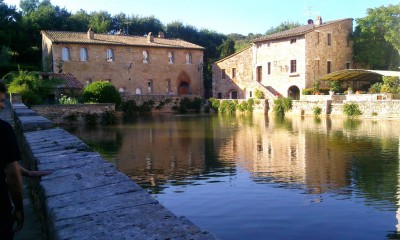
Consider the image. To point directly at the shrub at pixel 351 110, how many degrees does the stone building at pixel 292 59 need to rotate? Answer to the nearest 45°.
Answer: approximately 45° to its left

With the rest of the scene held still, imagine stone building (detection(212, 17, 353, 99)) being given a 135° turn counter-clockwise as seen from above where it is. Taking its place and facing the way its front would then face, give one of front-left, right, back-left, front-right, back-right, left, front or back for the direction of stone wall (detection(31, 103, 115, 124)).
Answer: back-right

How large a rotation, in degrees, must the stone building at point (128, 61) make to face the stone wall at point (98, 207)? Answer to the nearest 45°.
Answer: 0° — it already faces it

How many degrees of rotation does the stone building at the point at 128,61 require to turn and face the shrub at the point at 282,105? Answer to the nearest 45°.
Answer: approximately 45° to its left

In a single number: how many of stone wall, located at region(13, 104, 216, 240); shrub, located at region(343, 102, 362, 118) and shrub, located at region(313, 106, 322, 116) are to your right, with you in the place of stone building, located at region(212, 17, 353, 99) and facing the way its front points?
0

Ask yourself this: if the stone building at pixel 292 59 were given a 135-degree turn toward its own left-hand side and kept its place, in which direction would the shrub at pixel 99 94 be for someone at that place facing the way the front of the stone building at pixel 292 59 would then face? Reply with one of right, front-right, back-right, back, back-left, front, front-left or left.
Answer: back-right

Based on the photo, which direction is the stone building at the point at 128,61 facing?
toward the camera

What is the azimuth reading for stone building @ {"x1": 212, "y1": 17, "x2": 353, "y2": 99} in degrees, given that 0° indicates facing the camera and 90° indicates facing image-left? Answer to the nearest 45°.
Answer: approximately 45°

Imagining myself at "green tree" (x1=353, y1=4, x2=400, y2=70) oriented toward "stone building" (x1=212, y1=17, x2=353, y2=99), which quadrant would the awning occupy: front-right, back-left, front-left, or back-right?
front-left

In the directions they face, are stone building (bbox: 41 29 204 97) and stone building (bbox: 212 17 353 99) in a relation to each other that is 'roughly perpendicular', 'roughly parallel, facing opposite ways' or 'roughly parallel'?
roughly perpendicular

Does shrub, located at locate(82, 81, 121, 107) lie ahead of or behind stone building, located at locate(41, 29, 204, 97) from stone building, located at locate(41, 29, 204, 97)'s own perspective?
ahead

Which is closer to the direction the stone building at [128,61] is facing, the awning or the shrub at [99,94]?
the shrub

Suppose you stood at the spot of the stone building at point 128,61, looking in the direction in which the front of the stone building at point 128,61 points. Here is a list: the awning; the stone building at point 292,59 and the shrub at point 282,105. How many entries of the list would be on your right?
0

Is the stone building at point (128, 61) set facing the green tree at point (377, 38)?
no

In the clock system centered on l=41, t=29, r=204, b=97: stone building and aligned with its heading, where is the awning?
The awning is roughly at 10 o'clock from the stone building.

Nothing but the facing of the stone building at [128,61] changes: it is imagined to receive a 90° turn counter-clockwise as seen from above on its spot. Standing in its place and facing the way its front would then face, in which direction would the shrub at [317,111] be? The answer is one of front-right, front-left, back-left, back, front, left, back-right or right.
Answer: front-right
